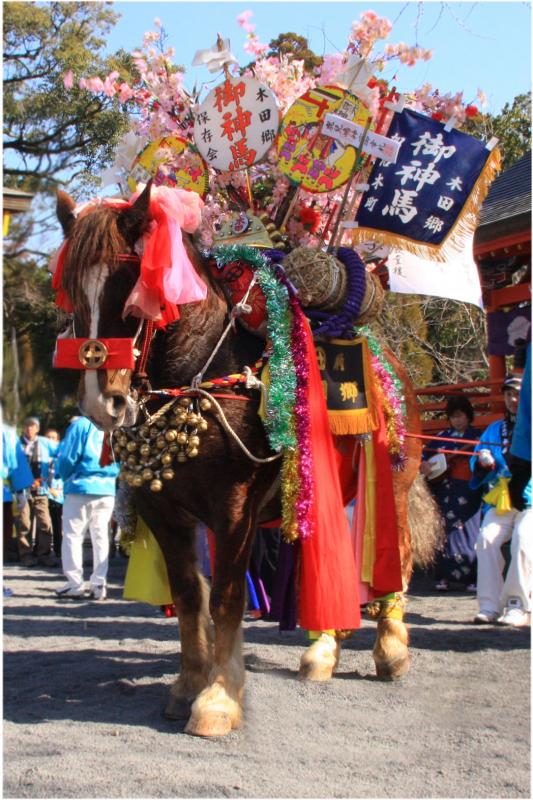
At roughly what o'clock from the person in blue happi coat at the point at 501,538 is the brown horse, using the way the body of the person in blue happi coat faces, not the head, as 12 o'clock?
The brown horse is roughly at 11 o'clock from the person in blue happi coat.

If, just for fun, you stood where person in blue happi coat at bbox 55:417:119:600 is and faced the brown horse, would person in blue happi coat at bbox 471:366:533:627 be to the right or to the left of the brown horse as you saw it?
left

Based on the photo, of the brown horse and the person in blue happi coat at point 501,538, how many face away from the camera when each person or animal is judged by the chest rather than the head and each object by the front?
0

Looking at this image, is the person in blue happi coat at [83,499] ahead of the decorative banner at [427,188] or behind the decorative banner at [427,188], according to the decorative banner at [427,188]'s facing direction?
behind

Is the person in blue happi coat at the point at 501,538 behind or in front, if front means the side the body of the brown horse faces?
behind

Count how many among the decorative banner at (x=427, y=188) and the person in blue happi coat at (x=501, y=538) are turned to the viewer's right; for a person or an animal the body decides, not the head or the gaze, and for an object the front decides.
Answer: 0
